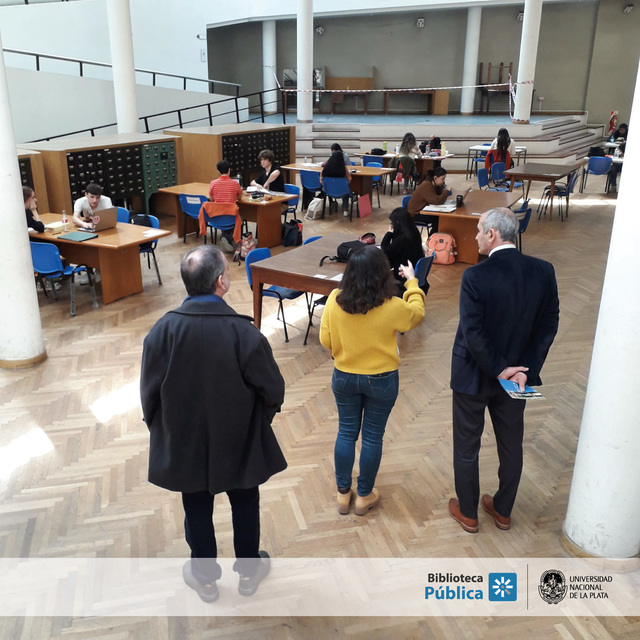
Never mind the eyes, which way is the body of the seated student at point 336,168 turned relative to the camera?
away from the camera

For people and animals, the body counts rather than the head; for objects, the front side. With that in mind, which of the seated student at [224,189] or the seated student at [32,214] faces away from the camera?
the seated student at [224,189]

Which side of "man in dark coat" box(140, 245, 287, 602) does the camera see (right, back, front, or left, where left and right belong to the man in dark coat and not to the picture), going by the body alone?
back

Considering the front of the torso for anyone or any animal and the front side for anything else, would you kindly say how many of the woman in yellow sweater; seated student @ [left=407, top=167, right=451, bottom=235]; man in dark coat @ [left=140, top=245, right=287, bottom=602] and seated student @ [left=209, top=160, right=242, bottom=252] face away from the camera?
3

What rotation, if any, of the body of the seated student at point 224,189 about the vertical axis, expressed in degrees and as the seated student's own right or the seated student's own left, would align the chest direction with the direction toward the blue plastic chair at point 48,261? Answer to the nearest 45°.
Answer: approximately 135° to the seated student's own left

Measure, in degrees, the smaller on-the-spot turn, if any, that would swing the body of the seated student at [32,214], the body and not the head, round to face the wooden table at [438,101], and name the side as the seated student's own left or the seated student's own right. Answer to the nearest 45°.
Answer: approximately 90° to the seated student's own left

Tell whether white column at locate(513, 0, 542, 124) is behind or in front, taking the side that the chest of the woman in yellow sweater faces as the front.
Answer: in front

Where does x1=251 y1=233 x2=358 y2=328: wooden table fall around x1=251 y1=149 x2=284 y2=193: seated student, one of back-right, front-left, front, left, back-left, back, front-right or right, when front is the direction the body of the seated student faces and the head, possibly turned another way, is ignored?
front-left

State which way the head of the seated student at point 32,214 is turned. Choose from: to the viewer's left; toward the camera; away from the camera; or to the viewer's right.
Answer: to the viewer's right

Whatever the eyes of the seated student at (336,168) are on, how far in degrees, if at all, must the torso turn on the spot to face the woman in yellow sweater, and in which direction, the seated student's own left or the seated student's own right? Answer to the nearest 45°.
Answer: approximately 180°

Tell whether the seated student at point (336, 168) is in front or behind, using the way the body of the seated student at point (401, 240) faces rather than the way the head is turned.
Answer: in front

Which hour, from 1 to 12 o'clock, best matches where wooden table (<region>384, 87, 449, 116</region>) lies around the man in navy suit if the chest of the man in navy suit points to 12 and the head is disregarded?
The wooden table is roughly at 1 o'clock from the man in navy suit.

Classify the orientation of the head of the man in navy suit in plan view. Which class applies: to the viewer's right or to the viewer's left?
to the viewer's left
